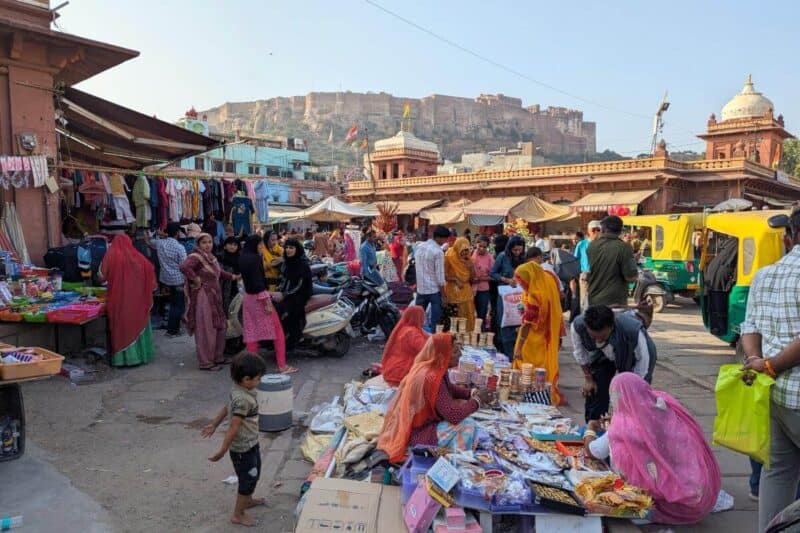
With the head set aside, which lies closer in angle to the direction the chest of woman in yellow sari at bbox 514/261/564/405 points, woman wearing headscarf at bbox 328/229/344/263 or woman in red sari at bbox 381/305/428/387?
the woman in red sari

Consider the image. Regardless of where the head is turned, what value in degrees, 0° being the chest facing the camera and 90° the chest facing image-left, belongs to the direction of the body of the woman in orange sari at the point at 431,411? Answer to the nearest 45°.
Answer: approximately 270°

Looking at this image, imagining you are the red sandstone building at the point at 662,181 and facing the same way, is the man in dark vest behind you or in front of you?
in front

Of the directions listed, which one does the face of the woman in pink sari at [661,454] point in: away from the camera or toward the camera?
away from the camera

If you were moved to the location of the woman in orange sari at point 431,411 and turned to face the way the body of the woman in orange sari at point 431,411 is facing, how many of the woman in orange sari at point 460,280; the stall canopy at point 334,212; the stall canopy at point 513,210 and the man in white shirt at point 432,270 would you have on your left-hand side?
4

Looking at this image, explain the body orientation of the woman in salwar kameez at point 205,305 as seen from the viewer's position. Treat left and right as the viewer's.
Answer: facing the viewer and to the right of the viewer

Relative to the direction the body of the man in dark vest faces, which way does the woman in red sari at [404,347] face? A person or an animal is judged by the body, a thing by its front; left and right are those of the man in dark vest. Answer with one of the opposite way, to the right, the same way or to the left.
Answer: the opposite way

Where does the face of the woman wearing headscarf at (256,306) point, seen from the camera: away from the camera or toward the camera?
away from the camera
